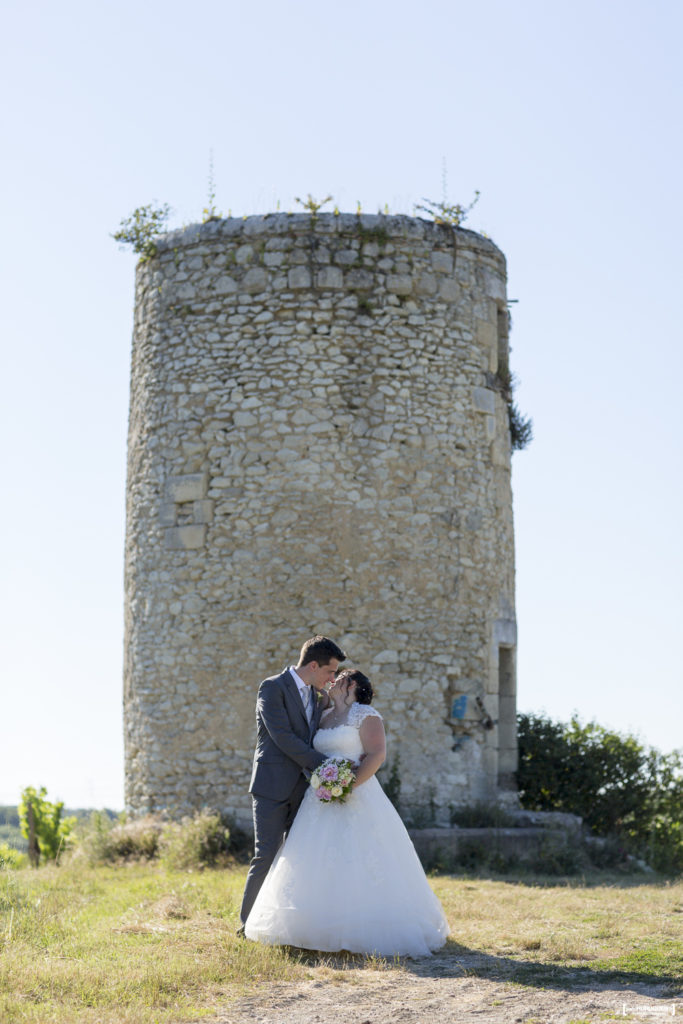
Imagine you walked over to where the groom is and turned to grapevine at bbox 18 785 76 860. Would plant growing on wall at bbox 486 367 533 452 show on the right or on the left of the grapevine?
right

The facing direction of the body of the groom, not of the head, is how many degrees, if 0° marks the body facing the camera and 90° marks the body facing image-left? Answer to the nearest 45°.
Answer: approximately 315°

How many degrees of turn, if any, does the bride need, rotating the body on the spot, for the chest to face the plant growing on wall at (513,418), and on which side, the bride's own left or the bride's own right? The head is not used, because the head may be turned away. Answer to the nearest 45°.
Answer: approximately 135° to the bride's own right

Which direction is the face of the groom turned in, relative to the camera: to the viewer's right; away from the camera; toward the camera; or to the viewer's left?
to the viewer's right

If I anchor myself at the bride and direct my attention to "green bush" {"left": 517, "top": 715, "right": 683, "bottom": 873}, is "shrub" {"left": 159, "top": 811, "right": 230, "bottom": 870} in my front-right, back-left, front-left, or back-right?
front-left

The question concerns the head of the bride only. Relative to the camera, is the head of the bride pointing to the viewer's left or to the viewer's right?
to the viewer's left

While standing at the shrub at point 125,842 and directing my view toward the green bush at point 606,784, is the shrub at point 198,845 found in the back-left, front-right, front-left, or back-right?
front-right

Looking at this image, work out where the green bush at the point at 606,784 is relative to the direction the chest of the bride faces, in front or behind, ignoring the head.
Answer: behind

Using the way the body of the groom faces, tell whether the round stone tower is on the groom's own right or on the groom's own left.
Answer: on the groom's own left

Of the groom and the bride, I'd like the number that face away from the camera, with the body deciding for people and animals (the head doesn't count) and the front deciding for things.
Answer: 0

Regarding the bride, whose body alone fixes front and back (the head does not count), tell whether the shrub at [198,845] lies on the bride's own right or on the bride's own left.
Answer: on the bride's own right

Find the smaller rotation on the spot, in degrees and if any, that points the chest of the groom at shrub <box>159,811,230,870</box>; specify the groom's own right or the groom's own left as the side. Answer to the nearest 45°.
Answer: approximately 135° to the groom's own left

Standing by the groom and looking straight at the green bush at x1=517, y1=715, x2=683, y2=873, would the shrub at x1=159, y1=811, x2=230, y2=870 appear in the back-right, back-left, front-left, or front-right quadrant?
front-left

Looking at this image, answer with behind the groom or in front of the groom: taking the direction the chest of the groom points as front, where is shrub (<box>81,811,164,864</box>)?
behind
